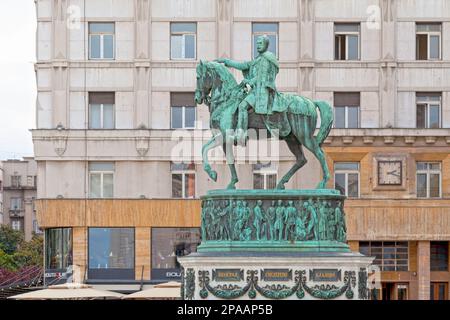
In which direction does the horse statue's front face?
to the viewer's left
